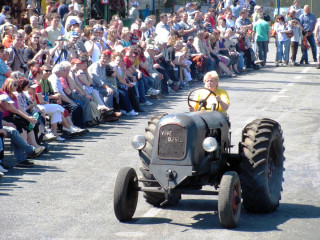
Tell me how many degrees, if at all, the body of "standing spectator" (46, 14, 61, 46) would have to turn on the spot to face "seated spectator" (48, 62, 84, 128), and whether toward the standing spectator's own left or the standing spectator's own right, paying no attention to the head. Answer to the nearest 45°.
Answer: approximately 45° to the standing spectator's own right

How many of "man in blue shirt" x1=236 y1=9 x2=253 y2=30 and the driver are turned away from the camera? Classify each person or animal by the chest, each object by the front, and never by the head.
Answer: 0

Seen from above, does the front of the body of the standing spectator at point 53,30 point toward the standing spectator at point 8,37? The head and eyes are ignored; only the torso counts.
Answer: no

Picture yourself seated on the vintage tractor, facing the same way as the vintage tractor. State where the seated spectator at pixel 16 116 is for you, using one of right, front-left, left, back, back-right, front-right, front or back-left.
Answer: right

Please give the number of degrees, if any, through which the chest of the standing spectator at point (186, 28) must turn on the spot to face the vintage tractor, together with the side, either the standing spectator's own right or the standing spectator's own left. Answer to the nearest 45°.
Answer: approximately 45° to the standing spectator's own right

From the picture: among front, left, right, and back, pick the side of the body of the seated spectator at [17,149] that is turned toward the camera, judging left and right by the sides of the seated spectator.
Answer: right

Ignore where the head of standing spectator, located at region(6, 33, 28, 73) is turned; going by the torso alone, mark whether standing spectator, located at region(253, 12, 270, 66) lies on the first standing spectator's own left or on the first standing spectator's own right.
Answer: on the first standing spectator's own left

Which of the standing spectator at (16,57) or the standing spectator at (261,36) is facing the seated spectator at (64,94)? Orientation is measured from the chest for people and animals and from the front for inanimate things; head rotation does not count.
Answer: the standing spectator at (16,57)

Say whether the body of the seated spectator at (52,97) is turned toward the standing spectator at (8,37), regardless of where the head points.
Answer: no

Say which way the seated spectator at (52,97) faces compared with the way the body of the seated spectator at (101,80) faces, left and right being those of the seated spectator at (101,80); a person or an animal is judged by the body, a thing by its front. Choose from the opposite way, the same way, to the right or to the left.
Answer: the same way

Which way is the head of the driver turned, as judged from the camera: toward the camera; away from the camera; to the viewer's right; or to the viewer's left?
toward the camera

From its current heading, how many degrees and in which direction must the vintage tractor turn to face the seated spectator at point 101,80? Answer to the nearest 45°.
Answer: approximately 135° to its right

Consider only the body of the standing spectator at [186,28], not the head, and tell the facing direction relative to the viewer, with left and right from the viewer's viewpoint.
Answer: facing the viewer and to the right of the viewer

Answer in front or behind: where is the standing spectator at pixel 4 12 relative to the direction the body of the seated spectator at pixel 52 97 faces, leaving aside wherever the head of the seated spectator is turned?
behind
